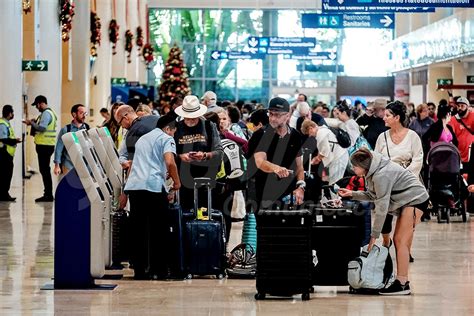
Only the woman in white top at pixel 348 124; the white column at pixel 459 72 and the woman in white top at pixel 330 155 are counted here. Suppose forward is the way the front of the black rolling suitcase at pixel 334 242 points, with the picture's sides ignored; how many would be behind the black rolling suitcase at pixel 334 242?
3

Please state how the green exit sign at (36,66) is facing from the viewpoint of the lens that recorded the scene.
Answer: facing the viewer

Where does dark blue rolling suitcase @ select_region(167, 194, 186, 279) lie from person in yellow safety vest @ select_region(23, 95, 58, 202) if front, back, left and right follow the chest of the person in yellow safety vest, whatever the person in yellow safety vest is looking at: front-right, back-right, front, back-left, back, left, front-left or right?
left

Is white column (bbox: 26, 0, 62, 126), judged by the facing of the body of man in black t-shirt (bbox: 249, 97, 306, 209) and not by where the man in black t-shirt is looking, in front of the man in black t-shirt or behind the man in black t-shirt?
behind

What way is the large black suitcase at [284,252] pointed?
toward the camera

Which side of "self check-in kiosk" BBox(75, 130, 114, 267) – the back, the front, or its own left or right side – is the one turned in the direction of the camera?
right

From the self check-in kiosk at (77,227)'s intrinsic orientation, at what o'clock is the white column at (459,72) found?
The white column is roughly at 10 o'clock from the self check-in kiosk.

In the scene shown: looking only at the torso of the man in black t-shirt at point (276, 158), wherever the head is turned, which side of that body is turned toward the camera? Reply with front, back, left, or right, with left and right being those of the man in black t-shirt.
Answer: front

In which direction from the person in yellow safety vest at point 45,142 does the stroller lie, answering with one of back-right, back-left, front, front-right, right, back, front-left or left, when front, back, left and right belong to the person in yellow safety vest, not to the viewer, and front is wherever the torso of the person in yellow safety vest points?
back-left

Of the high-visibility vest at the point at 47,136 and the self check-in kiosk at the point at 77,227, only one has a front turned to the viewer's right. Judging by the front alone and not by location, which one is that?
the self check-in kiosk
